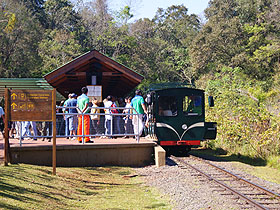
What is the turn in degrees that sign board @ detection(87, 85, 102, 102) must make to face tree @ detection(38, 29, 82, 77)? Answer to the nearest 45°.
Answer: approximately 180°

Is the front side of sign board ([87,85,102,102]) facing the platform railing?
yes

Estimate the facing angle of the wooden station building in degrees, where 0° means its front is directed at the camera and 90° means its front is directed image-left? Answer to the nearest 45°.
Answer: approximately 0°

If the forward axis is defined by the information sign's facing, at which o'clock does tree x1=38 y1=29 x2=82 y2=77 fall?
The tree is roughly at 6 o'clock from the information sign.

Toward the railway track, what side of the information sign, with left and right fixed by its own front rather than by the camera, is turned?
left

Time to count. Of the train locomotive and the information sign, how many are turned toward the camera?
2

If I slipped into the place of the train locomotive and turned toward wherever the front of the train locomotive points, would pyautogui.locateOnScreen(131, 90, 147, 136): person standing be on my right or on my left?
on my right

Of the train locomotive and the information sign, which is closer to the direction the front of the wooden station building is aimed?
the information sign
